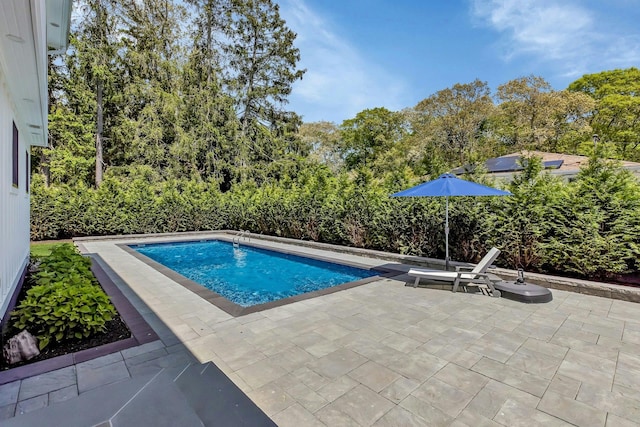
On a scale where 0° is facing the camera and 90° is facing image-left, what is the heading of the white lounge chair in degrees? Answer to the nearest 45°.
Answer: approximately 90°

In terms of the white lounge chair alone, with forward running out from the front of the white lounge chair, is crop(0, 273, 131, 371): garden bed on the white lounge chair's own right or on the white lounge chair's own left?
on the white lounge chair's own left

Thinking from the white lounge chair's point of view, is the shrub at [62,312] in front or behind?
in front

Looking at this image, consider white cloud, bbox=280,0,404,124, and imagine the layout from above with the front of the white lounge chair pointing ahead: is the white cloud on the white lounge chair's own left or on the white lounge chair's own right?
on the white lounge chair's own right

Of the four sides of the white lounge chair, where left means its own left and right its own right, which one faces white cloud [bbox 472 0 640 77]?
right

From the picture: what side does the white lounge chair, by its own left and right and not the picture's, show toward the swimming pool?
front

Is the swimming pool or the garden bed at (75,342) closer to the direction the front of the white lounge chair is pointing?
the swimming pool

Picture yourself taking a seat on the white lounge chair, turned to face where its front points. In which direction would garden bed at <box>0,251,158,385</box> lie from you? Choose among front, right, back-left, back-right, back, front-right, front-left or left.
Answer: front-left

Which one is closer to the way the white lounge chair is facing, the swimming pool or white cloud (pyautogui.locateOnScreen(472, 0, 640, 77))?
the swimming pool
